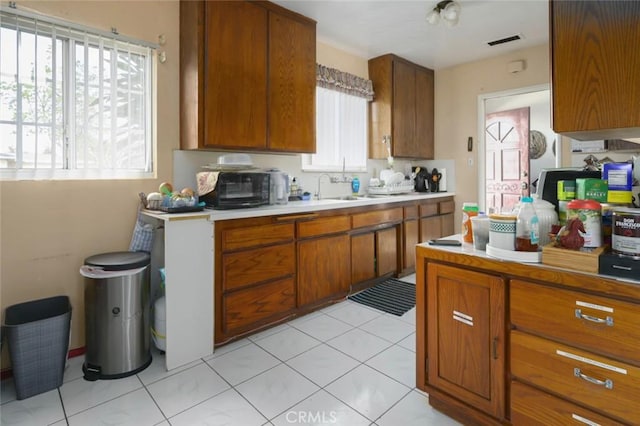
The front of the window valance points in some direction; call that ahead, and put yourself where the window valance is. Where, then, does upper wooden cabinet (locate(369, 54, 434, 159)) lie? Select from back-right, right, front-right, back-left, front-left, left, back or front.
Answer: left

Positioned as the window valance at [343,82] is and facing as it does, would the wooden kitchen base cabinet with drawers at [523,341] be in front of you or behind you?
in front

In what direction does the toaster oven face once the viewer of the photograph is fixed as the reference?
facing the viewer and to the right of the viewer

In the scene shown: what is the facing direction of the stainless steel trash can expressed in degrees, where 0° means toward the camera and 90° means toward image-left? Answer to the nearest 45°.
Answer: approximately 45°

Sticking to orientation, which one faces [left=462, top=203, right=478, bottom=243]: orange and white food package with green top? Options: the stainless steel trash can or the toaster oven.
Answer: the toaster oven

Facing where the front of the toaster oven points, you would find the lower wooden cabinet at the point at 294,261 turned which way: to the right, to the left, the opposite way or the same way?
the same way

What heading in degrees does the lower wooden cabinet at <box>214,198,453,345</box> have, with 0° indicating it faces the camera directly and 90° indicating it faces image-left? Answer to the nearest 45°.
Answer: approximately 315°

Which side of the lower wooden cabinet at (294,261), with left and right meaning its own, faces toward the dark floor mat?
left

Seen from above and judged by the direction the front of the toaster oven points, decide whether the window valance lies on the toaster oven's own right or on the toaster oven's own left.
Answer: on the toaster oven's own left

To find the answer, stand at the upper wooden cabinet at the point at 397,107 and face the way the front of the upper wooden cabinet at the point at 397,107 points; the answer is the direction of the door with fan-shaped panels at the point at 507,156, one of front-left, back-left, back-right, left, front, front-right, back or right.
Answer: left

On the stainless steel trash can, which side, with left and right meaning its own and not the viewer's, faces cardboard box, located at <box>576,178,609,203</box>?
left

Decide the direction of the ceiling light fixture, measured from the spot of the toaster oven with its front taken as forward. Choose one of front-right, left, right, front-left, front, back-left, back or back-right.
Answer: front-left

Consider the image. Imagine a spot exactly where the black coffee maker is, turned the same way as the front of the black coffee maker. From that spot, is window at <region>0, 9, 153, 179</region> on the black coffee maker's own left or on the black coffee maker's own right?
on the black coffee maker's own right

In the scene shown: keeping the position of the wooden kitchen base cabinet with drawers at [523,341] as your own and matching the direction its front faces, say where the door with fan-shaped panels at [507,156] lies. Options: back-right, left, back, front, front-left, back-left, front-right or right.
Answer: back-right

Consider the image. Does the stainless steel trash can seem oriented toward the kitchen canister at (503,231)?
no

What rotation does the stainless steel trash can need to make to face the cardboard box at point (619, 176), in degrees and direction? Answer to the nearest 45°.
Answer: approximately 90° to its left
